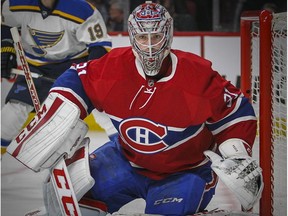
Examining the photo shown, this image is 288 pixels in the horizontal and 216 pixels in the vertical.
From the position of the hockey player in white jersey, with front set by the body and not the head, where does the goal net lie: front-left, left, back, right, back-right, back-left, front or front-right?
front-left

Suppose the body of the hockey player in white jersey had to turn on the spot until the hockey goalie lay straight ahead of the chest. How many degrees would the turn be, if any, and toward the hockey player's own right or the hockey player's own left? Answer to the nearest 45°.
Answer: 0° — they already face them

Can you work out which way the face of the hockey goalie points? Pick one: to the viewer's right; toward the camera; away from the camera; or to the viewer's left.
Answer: toward the camera

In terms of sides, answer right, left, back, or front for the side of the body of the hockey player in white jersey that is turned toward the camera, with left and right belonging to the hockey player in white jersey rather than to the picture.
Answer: front

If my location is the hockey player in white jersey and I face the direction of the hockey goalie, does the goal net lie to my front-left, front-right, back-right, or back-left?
front-left

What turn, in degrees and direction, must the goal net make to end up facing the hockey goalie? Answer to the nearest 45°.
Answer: approximately 45° to its left

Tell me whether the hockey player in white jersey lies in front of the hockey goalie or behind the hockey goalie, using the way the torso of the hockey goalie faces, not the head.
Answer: behind

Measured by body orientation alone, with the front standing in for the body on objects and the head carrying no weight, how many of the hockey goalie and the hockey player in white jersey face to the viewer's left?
0

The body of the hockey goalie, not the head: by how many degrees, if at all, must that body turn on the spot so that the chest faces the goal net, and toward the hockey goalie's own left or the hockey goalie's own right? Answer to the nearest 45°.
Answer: approximately 135° to the hockey goalie's own left

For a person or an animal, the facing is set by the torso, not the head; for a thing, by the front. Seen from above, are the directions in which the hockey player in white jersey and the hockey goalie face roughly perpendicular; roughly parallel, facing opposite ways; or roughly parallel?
roughly parallel

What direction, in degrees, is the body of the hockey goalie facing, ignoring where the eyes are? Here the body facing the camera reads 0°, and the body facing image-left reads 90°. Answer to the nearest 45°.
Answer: approximately 0°
